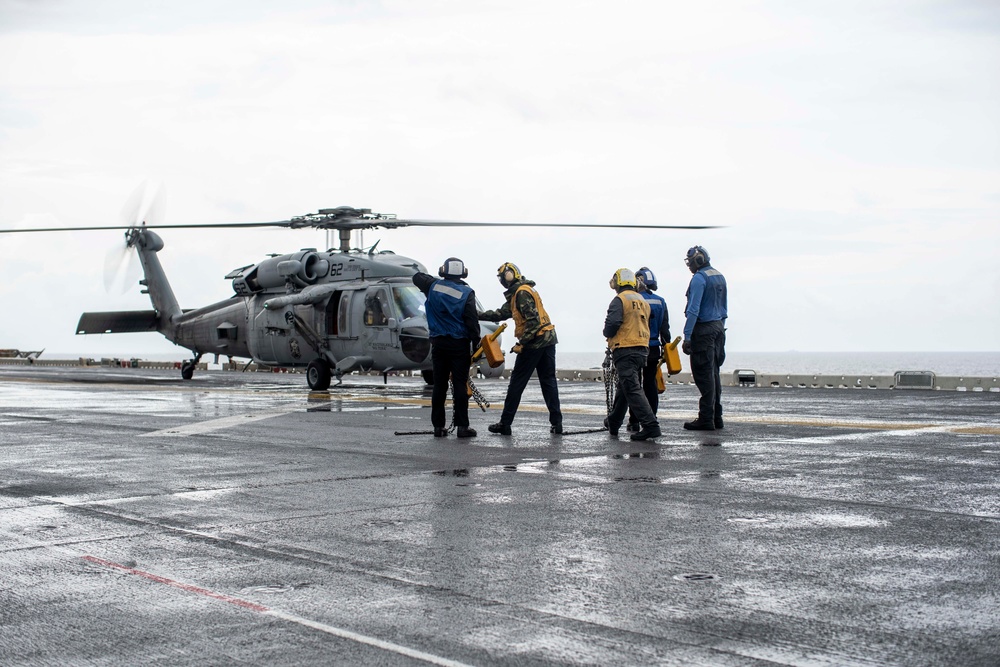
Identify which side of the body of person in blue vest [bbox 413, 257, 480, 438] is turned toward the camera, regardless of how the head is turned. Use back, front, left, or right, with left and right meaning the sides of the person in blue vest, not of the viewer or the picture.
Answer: back

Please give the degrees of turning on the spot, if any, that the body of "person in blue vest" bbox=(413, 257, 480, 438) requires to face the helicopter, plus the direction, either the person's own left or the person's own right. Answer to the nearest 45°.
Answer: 0° — they already face it

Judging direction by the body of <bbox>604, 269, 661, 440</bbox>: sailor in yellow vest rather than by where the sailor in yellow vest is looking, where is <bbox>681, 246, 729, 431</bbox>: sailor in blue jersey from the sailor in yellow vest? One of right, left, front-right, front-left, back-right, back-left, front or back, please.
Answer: right

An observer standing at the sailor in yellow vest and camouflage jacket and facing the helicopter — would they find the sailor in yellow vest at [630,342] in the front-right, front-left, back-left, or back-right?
back-right

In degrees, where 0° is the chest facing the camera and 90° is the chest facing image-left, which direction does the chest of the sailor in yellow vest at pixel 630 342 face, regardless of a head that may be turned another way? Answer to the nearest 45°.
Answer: approximately 135°

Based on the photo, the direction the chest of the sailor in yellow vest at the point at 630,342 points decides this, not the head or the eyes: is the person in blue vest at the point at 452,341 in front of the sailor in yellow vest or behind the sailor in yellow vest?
in front

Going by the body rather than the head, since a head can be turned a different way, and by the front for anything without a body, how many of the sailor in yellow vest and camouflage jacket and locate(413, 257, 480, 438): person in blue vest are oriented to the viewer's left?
1

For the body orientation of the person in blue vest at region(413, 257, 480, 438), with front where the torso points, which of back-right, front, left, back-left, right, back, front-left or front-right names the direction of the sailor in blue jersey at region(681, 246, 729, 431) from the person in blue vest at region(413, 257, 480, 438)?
right

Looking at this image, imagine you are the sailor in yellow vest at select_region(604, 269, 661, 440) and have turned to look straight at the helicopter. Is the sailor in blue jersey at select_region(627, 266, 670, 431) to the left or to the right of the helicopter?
right

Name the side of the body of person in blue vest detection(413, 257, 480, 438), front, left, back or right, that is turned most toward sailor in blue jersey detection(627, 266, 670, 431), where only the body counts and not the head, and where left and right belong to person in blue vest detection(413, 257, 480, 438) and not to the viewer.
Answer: right

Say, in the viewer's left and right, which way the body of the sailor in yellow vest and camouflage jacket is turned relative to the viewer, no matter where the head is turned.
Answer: facing to the left of the viewer
